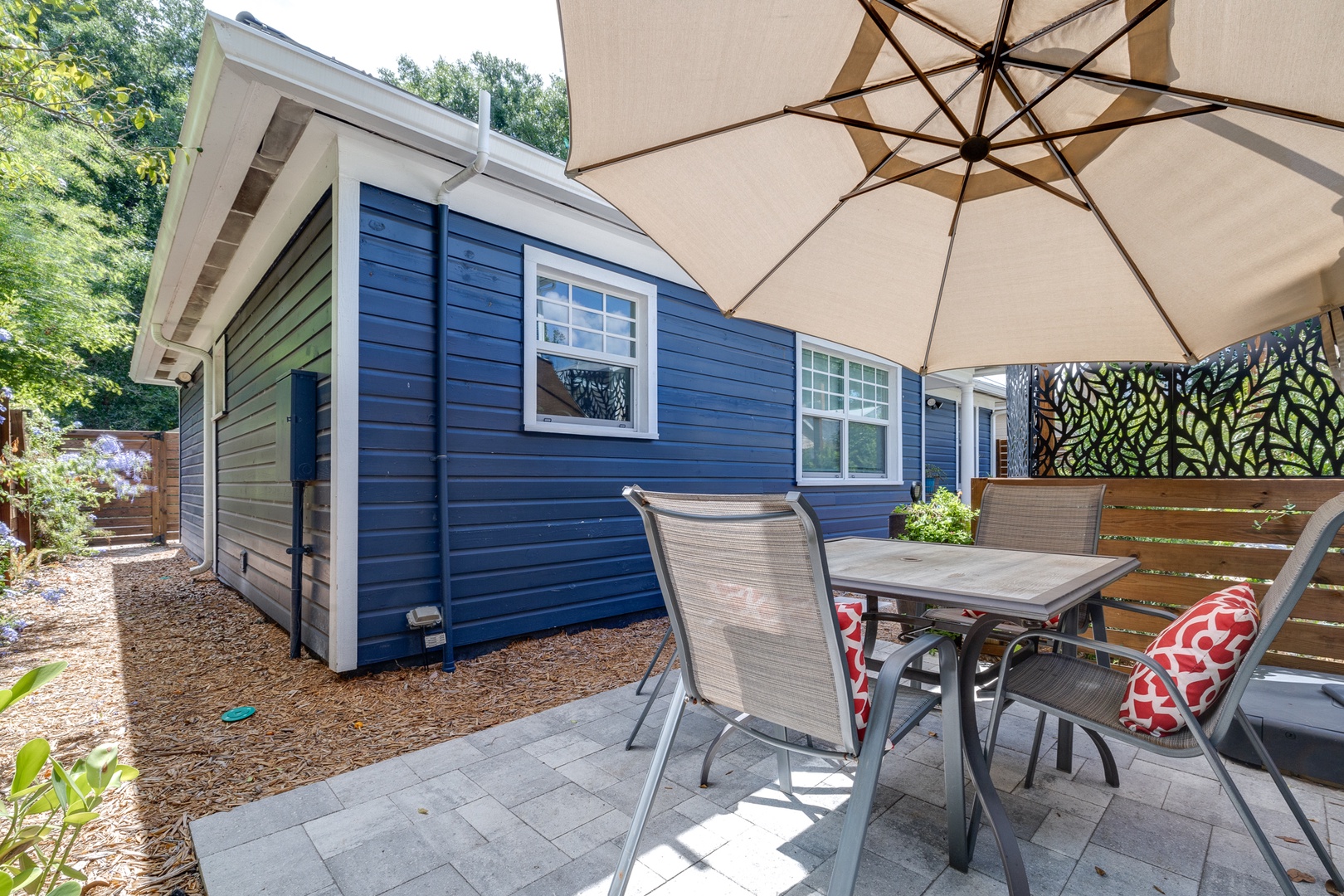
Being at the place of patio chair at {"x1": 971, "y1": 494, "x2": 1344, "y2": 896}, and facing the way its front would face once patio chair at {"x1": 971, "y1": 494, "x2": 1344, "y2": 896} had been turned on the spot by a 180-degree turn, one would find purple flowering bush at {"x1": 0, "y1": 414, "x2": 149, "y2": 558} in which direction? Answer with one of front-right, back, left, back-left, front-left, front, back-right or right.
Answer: back

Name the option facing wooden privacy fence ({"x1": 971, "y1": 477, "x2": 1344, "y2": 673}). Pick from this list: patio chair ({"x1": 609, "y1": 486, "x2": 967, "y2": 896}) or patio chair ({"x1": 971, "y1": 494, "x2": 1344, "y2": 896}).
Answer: patio chair ({"x1": 609, "y1": 486, "x2": 967, "y2": 896})

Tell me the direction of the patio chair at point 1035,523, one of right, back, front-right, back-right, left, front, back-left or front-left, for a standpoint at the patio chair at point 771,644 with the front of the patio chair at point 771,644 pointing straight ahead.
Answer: front

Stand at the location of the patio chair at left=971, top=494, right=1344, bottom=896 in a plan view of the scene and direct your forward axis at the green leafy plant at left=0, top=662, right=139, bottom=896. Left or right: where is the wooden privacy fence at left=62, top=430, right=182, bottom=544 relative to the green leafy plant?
right

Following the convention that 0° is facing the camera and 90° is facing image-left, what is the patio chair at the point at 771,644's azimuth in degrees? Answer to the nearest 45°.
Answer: approximately 225°

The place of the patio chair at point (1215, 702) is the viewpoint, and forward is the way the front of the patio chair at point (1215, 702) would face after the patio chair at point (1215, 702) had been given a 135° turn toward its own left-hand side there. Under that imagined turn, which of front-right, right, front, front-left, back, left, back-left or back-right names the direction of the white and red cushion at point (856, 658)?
right

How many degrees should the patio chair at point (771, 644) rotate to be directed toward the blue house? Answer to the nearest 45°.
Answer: approximately 90° to its left

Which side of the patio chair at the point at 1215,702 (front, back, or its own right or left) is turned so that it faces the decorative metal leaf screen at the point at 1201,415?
right

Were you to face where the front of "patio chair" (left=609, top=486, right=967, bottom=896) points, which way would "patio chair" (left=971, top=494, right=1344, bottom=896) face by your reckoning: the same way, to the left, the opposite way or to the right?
to the left

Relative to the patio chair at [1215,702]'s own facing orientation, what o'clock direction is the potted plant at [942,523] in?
The potted plant is roughly at 2 o'clock from the patio chair.

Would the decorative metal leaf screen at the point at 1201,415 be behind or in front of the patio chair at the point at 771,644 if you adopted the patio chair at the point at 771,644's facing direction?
in front

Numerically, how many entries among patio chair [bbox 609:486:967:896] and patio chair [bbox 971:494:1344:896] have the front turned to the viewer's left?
1

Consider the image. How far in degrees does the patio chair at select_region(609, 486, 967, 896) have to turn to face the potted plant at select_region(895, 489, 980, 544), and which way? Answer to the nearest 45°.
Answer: approximately 45° to its left

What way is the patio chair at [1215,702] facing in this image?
to the viewer's left

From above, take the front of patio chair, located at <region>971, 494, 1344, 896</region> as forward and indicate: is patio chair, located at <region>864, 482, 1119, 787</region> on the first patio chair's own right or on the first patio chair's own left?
on the first patio chair's own right

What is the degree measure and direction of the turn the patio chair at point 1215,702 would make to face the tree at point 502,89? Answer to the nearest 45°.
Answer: approximately 45° to its right
